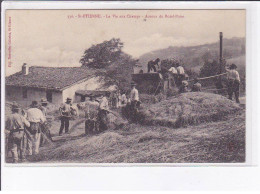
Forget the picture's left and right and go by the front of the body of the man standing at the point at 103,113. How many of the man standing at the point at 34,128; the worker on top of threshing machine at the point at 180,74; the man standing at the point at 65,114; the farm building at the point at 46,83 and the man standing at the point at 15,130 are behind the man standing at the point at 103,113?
4

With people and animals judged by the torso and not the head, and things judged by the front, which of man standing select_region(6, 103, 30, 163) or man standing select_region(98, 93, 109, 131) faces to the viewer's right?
man standing select_region(98, 93, 109, 131)

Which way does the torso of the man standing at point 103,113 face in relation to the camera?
to the viewer's right

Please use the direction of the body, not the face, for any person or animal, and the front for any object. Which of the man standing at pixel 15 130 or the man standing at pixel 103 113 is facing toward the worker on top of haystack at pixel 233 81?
the man standing at pixel 103 113
